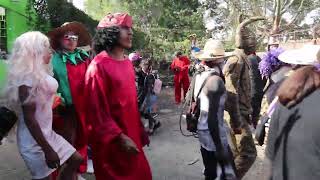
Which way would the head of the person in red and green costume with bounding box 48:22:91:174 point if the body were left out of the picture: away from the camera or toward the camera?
toward the camera

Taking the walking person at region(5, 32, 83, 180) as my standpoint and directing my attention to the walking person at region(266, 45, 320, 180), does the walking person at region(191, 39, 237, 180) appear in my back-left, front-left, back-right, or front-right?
front-left

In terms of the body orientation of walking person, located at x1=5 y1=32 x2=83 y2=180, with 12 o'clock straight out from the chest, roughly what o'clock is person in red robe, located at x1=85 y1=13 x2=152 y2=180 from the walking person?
The person in red robe is roughly at 1 o'clock from the walking person.

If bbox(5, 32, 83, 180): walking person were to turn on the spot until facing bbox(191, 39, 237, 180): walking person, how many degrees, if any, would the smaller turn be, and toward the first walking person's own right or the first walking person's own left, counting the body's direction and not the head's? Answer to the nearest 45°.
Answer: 0° — they already face them

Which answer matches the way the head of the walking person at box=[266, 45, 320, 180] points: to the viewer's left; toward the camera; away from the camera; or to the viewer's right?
away from the camera
